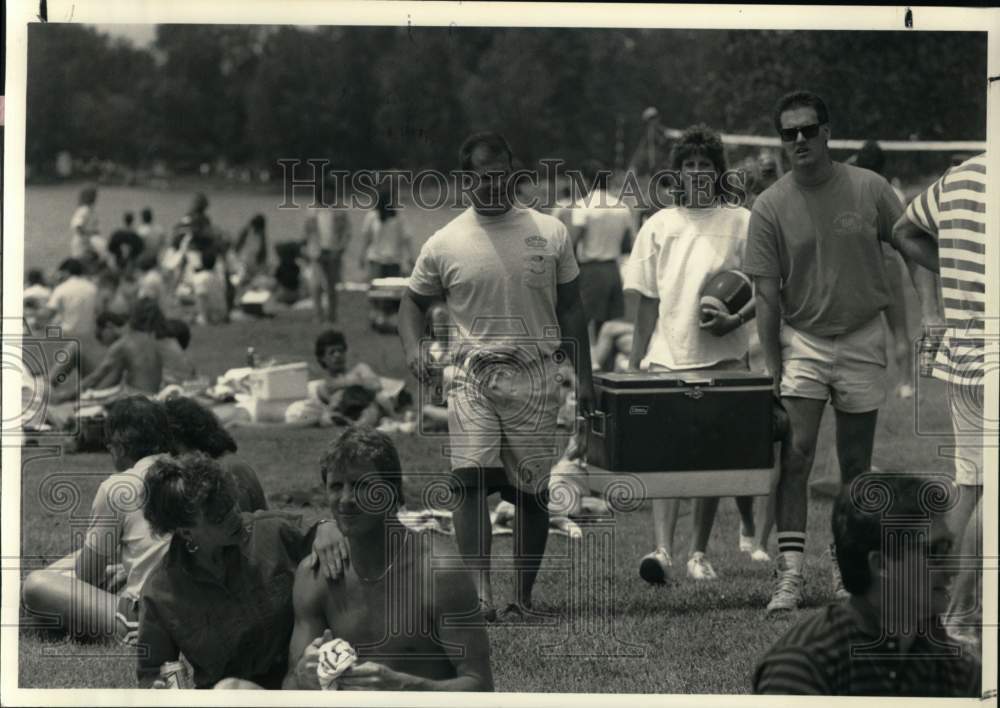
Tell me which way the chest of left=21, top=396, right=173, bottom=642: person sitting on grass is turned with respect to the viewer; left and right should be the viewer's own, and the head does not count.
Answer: facing away from the viewer and to the left of the viewer

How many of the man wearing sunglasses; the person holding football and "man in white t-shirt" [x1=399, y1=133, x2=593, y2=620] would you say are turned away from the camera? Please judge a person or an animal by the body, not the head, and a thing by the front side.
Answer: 0

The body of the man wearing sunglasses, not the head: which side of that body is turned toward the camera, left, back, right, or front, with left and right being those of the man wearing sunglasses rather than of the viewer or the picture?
front

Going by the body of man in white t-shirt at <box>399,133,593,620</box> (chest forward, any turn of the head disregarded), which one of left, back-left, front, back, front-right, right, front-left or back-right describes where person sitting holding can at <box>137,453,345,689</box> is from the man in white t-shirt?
front-right

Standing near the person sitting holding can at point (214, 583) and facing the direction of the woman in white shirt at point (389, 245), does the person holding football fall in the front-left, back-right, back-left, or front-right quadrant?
front-right

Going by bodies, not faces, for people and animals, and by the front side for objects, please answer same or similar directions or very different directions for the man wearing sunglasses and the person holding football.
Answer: same or similar directions

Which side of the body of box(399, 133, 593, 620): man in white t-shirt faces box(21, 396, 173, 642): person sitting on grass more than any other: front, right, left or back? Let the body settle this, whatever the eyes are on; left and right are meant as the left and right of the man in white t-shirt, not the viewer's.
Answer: right

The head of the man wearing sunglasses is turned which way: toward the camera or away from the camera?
toward the camera

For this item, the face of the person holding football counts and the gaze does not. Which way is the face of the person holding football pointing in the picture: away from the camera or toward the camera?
toward the camera

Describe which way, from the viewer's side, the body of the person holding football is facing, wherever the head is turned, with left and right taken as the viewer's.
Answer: facing the viewer
